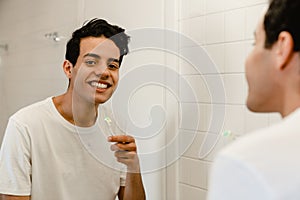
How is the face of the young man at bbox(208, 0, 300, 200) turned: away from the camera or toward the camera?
away from the camera

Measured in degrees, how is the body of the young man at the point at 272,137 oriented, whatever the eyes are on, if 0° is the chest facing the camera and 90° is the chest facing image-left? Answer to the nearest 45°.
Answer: approximately 135°
